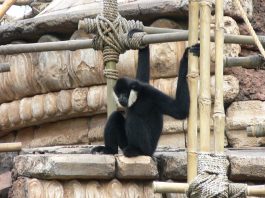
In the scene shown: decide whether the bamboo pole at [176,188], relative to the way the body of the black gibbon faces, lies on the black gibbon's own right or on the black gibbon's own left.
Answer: on the black gibbon's own left

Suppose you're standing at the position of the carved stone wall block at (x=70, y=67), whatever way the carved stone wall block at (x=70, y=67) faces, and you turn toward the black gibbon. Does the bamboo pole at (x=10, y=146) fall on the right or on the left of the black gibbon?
right

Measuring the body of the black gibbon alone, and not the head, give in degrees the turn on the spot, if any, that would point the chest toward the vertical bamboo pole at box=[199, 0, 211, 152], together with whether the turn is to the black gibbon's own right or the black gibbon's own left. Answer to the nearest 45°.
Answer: approximately 90° to the black gibbon's own left

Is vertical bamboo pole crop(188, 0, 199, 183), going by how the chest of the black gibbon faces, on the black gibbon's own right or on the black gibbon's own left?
on the black gibbon's own left
